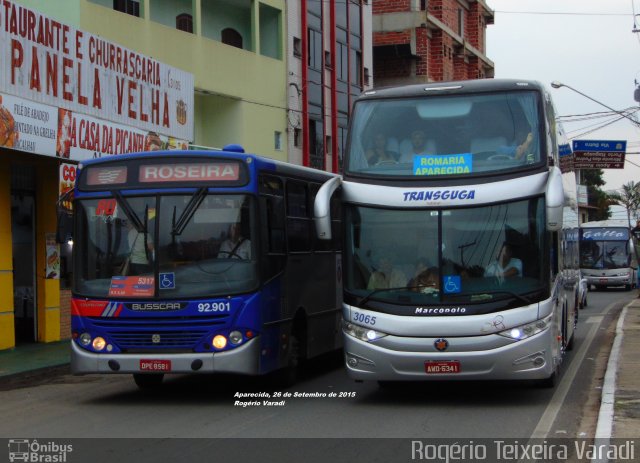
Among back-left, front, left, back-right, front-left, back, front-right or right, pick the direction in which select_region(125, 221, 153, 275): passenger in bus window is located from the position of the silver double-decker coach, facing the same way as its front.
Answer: right

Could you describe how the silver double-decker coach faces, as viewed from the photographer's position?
facing the viewer

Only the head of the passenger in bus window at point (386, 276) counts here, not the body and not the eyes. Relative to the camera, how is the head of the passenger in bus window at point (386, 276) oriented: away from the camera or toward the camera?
toward the camera

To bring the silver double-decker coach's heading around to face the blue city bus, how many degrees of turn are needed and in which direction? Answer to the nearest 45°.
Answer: approximately 90° to its right

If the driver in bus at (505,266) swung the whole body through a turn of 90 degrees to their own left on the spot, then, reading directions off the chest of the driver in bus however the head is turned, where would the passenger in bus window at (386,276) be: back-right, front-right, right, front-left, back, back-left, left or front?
back

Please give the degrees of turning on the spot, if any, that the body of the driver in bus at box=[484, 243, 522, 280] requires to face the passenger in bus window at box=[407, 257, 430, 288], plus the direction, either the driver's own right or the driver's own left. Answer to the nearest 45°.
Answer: approximately 90° to the driver's own right

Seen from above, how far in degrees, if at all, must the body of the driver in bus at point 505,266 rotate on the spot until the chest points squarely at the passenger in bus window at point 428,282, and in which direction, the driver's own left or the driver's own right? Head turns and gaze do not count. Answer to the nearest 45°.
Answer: approximately 90° to the driver's own right

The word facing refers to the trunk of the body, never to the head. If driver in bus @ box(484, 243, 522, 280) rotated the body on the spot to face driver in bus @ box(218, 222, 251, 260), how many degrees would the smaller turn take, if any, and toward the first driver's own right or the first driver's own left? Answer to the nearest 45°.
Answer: approximately 90° to the first driver's own right
